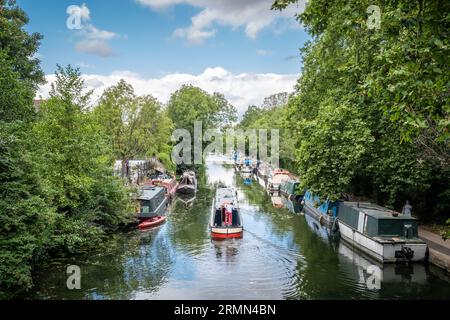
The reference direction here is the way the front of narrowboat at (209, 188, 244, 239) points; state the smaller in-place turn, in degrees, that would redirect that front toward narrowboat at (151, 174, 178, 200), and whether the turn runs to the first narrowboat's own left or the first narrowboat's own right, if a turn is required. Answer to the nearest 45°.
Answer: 0° — it already faces it

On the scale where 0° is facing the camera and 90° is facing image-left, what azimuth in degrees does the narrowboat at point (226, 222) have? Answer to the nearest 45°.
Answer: approximately 180°

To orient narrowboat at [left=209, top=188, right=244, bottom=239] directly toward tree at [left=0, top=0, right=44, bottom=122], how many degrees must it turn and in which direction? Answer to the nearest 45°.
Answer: approximately 90° to its left

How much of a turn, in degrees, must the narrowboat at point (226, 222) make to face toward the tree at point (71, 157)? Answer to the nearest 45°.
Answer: approximately 135° to its left

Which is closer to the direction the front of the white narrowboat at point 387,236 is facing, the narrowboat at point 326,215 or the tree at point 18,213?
the narrowboat

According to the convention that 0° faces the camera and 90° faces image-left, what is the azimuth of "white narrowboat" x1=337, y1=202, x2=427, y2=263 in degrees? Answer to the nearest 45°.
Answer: approximately 135°
